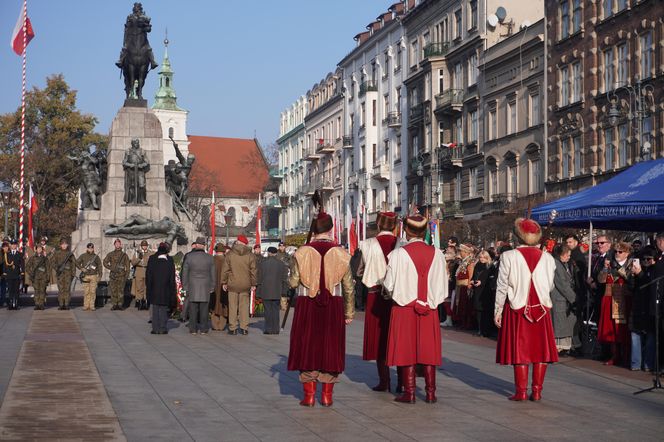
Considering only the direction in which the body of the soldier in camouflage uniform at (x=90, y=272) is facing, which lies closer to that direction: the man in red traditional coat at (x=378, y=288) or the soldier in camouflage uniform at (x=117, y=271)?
the man in red traditional coat

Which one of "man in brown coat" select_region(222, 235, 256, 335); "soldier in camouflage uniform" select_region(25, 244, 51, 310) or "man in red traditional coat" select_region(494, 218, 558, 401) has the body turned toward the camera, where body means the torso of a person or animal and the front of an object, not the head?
the soldier in camouflage uniform

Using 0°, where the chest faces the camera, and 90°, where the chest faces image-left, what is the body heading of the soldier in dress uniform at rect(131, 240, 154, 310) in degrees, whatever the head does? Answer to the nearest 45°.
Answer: approximately 0°

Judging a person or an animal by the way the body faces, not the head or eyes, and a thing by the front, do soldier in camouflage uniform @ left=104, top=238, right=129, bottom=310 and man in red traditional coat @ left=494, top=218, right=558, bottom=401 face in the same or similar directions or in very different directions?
very different directions

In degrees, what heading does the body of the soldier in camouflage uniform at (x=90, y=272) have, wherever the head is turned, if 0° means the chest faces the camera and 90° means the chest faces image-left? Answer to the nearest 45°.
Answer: approximately 0°

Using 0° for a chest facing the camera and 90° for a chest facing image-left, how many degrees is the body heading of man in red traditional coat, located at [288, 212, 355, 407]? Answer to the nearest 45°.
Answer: approximately 180°

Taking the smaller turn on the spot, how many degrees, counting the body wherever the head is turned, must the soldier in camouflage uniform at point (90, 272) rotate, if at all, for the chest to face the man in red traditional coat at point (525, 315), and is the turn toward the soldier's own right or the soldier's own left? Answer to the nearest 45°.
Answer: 0° — they already face them

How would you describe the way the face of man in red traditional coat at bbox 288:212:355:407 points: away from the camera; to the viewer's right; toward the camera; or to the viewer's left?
away from the camera

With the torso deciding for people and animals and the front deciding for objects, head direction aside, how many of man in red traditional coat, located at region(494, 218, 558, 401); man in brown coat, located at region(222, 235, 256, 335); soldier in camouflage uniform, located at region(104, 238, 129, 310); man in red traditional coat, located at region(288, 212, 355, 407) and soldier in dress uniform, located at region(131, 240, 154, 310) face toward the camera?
2

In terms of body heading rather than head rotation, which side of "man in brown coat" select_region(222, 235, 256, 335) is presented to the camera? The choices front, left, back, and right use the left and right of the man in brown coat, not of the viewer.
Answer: back

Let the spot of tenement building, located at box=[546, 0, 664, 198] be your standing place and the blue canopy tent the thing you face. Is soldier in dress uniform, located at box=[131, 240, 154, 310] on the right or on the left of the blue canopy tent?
right

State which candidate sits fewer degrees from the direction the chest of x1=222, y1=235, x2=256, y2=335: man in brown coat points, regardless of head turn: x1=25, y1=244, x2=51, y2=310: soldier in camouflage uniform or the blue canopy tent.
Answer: the soldier in camouflage uniform
